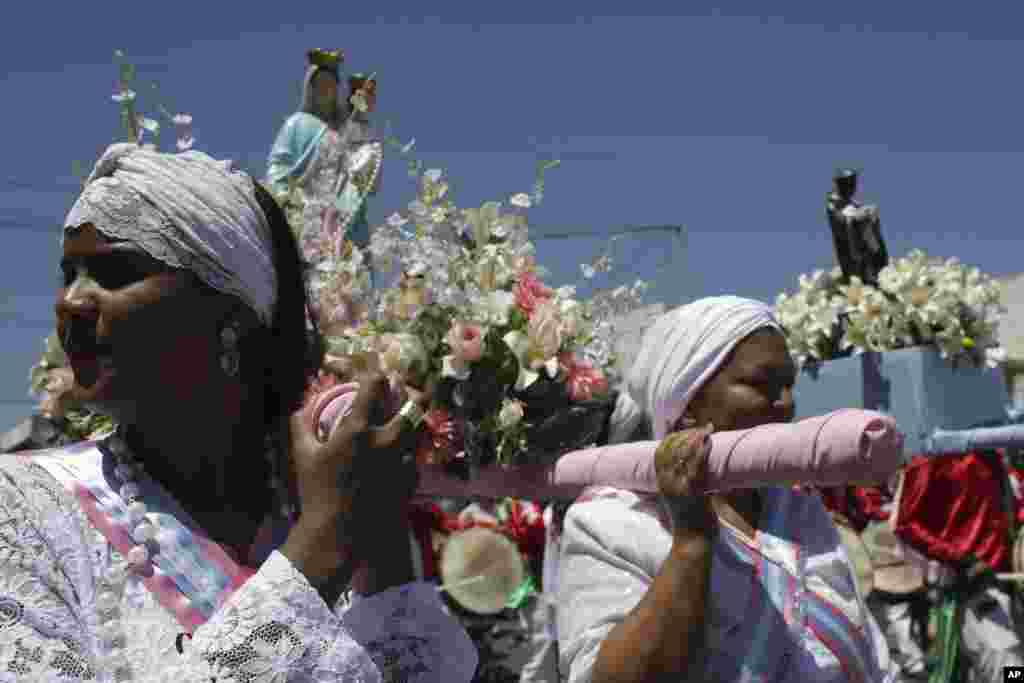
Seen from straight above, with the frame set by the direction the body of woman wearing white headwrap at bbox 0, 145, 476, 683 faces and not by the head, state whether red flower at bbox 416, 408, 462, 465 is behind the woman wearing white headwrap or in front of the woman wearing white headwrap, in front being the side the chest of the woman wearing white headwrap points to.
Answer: behind

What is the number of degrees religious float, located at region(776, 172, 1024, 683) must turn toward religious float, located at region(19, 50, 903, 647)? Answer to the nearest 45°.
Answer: approximately 45° to its right

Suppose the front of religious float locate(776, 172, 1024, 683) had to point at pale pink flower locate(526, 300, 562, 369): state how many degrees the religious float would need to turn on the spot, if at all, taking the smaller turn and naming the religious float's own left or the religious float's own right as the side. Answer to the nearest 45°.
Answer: approximately 45° to the religious float's own right

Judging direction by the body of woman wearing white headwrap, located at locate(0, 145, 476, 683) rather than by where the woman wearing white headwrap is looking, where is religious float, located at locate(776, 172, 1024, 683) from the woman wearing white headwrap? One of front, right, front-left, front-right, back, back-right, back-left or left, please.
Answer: back

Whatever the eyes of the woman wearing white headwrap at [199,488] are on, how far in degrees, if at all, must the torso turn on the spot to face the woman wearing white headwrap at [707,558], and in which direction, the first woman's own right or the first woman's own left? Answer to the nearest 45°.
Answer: approximately 180°
